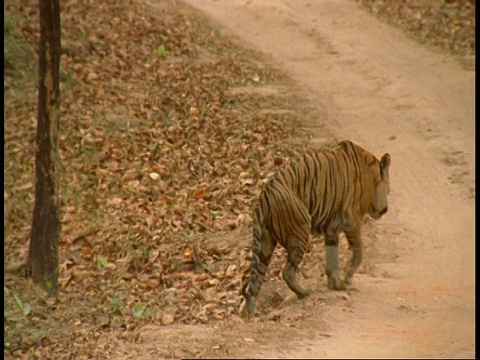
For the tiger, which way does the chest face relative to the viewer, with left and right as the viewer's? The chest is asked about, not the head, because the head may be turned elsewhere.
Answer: facing away from the viewer and to the right of the viewer

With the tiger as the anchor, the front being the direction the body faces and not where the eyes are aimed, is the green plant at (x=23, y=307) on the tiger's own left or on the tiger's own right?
on the tiger's own left

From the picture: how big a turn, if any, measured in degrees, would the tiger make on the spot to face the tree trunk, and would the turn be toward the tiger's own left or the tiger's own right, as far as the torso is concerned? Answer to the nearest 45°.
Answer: approximately 90° to the tiger's own left
